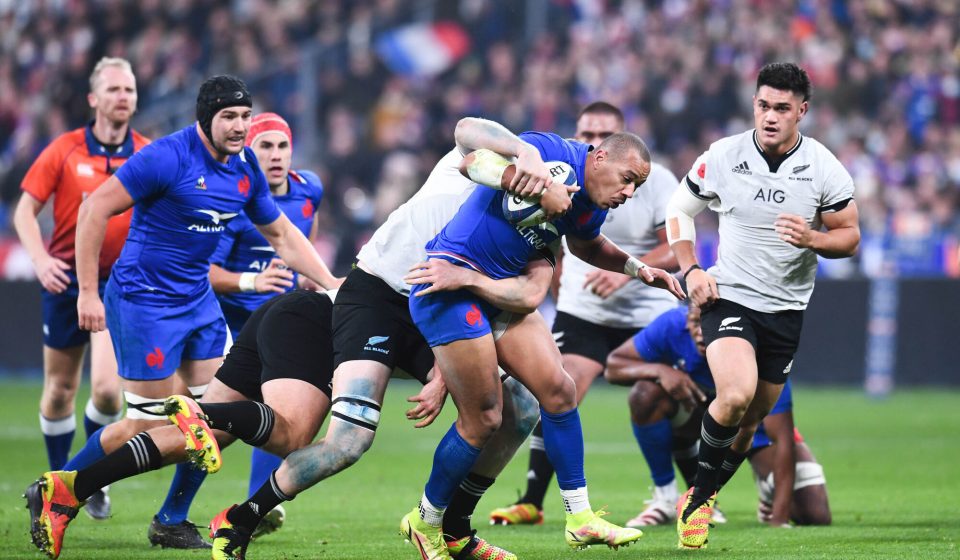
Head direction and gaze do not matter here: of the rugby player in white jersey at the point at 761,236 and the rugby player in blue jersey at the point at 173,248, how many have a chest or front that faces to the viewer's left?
0

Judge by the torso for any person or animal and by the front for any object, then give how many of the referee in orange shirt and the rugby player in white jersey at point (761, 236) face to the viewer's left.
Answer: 0

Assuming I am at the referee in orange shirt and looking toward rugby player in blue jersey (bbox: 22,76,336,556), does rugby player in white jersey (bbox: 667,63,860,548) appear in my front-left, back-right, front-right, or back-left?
front-left

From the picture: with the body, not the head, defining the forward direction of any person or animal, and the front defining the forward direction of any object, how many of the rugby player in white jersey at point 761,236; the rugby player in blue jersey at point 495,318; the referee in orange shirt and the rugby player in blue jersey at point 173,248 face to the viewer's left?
0

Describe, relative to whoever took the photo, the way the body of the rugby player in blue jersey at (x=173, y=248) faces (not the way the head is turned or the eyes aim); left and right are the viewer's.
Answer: facing the viewer and to the right of the viewer

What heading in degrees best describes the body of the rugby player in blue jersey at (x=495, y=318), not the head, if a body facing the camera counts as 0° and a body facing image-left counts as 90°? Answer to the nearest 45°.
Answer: approximately 315°

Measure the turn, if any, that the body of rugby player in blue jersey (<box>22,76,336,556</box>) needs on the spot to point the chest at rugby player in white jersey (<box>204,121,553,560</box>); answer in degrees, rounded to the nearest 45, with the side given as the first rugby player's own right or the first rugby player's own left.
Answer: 0° — they already face them

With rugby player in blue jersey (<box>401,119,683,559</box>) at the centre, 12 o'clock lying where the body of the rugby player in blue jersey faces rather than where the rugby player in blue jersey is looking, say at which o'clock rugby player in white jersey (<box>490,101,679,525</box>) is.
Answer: The rugby player in white jersey is roughly at 8 o'clock from the rugby player in blue jersey.

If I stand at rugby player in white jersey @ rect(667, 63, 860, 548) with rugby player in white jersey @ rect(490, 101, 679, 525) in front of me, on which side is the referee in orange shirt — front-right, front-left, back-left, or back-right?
front-left

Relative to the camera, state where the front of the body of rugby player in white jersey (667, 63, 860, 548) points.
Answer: toward the camera

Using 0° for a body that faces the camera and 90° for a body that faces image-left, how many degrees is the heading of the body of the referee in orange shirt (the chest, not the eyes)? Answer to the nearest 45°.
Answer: approximately 315°

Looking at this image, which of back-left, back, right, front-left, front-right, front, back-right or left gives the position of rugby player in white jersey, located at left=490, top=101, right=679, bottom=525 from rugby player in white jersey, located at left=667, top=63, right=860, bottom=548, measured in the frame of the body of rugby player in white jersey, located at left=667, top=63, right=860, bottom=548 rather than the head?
back-right
